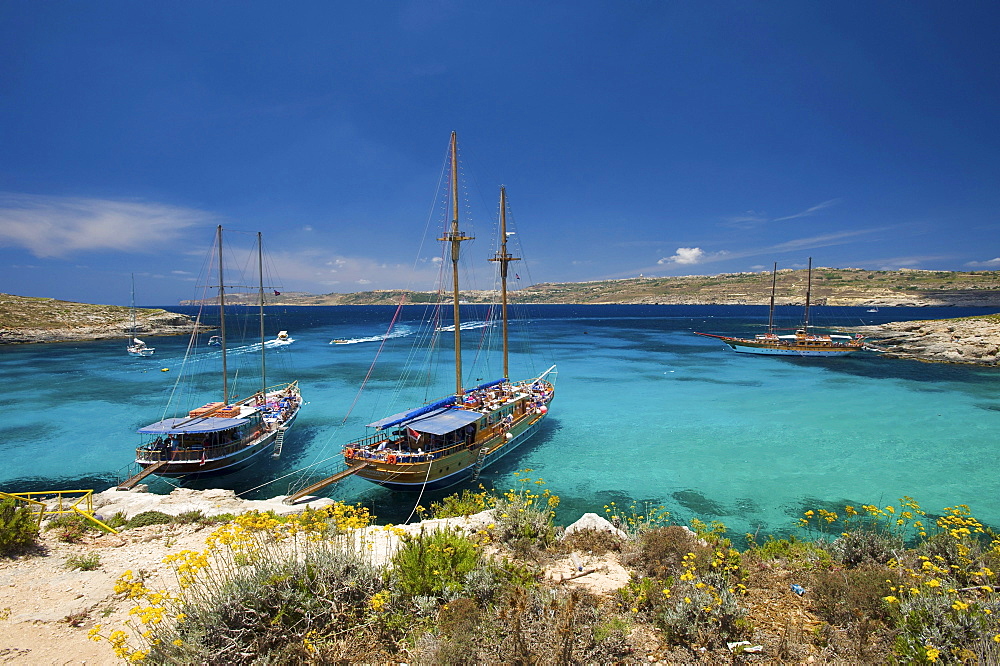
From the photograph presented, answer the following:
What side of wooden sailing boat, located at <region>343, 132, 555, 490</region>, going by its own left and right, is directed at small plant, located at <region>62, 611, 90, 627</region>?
back

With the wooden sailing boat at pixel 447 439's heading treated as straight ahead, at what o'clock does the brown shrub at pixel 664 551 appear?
The brown shrub is roughly at 4 o'clock from the wooden sailing boat.

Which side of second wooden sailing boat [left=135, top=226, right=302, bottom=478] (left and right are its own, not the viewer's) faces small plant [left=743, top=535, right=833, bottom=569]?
right

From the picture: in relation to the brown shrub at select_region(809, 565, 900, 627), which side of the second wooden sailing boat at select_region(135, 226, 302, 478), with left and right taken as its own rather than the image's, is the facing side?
right

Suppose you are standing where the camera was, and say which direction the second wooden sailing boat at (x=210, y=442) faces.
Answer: facing away from the viewer and to the right of the viewer

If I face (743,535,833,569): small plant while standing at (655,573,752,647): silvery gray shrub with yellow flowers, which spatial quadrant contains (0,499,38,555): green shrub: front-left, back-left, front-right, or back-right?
back-left

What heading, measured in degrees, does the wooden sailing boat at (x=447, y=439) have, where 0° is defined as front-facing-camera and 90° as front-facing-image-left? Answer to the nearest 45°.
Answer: approximately 225°

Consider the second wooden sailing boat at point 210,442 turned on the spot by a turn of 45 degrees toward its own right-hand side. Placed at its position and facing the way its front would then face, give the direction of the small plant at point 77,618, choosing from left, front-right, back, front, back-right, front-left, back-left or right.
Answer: right

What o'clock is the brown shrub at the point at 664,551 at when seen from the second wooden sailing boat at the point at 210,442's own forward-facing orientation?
The brown shrub is roughly at 4 o'clock from the second wooden sailing boat.

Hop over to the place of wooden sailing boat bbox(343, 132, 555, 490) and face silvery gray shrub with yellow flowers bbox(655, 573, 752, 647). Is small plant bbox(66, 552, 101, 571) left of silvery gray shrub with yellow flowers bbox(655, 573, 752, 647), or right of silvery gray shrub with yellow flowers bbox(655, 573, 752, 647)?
right

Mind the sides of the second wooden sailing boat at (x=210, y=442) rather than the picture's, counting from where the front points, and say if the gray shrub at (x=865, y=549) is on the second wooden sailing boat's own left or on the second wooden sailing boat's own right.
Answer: on the second wooden sailing boat's own right

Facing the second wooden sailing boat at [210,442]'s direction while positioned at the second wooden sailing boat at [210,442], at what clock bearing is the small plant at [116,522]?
The small plant is roughly at 5 o'clock from the second wooden sailing boat.

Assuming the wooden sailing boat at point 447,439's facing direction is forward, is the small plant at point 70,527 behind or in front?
behind
